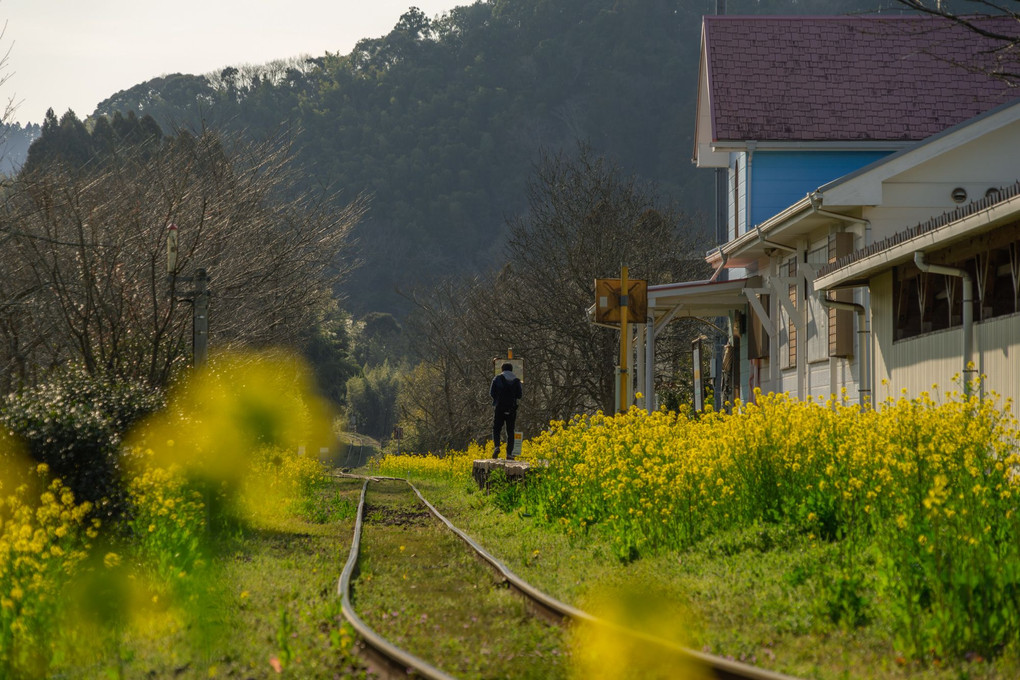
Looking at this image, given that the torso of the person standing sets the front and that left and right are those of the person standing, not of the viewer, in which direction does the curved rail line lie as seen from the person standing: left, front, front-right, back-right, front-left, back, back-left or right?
back

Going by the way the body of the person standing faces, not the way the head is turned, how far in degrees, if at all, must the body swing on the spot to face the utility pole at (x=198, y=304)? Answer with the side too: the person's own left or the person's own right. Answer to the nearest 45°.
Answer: approximately 135° to the person's own left

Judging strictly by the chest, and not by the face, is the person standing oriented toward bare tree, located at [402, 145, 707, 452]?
yes

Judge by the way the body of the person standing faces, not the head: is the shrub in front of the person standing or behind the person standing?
behind

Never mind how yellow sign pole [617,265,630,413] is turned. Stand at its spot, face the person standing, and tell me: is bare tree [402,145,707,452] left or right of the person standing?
right

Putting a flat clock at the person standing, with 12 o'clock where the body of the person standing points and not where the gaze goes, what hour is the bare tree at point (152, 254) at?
The bare tree is roughly at 10 o'clock from the person standing.

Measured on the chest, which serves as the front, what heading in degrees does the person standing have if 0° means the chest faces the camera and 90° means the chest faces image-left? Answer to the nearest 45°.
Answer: approximately 180°
